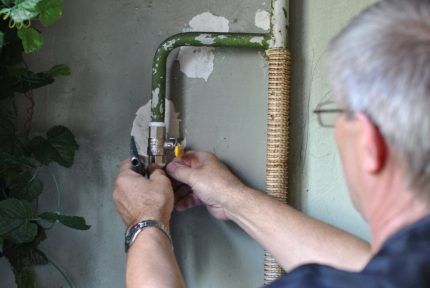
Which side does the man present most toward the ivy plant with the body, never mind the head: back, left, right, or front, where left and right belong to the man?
front

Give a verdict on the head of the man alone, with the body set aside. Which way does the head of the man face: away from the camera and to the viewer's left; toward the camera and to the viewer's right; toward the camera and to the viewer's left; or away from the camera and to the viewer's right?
away from the camera and to the viewer's left

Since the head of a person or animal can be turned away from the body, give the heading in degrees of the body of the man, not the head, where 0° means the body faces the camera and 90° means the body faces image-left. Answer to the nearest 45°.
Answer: approximately 135°

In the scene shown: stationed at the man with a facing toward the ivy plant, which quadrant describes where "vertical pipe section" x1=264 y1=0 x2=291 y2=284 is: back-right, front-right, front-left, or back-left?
front-right

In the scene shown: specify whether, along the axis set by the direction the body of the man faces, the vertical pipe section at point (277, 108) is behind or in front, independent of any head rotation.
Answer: in front

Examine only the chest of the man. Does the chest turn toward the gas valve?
yes
